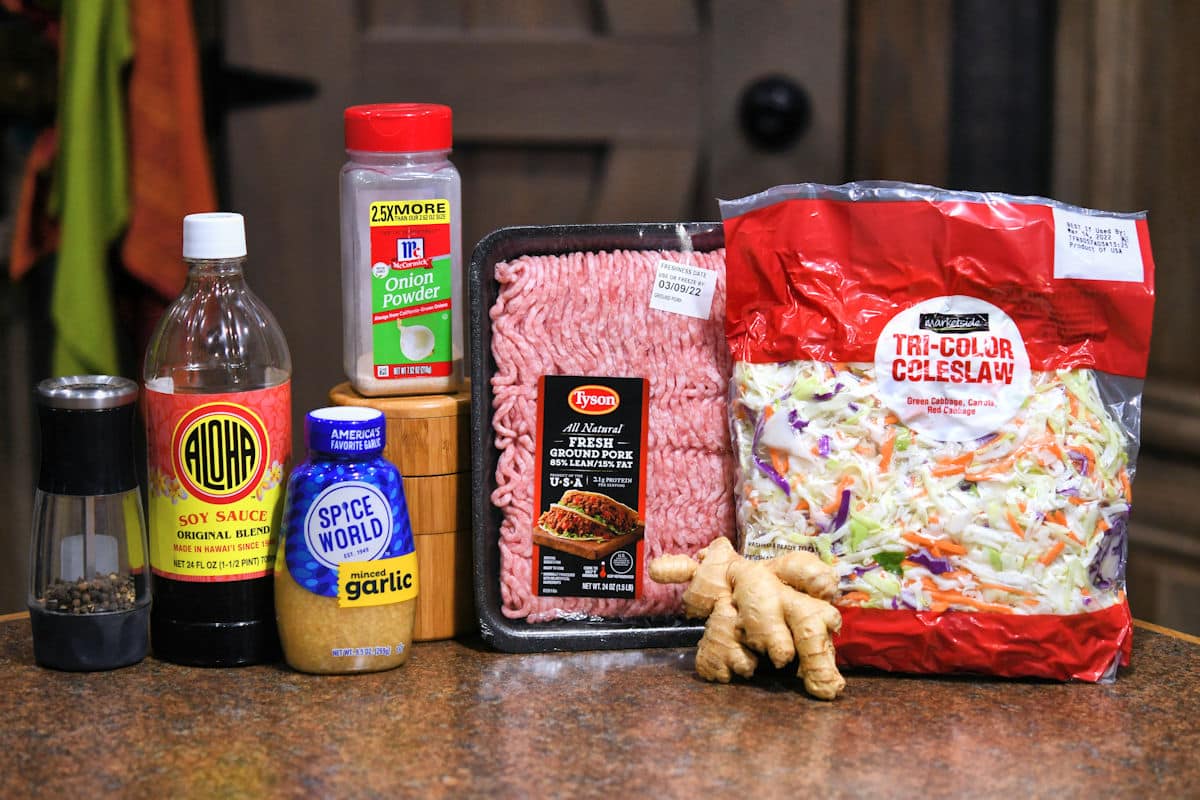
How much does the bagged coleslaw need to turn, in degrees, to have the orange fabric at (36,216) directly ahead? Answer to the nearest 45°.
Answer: approximately 135° to its right

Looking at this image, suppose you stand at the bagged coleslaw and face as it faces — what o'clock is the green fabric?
The green fabric is roughly at 4 o'clock from the bagged coleslaw.

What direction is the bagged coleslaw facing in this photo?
toward the camera

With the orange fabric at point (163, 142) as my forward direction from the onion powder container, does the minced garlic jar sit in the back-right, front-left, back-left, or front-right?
back-left
